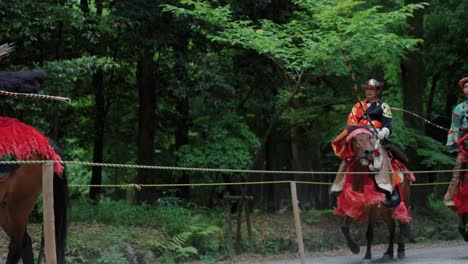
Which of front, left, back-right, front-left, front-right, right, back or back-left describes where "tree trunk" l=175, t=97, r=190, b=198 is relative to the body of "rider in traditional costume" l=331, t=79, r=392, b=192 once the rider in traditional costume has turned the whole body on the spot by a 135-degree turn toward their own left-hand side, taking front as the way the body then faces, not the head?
left

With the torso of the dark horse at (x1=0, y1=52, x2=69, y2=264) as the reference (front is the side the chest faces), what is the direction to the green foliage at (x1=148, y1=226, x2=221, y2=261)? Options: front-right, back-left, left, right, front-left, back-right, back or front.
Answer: back-right

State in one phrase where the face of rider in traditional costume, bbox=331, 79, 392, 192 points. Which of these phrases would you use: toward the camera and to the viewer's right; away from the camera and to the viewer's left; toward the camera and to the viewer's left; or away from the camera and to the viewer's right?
toward the camera and to the viewer's left

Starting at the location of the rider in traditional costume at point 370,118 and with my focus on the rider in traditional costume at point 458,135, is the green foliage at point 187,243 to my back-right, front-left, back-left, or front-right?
back-left

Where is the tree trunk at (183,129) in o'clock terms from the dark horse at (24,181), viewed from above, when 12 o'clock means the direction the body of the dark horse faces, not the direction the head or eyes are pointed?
The tree trunk is roughly at 4 o'clock from the dark horse.

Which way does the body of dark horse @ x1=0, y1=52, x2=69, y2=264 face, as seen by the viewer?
to the viewer's left

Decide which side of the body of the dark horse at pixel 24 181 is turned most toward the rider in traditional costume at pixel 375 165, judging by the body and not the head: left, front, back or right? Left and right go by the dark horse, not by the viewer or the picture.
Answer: back

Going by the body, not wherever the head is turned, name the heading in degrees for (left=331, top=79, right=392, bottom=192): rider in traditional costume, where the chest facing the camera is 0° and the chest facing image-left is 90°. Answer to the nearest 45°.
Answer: approximately 0°

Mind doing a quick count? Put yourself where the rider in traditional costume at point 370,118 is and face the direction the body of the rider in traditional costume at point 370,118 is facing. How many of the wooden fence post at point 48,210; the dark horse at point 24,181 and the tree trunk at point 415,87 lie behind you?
1

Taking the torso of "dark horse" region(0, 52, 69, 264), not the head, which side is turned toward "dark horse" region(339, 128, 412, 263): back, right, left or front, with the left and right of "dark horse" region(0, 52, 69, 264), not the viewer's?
back
